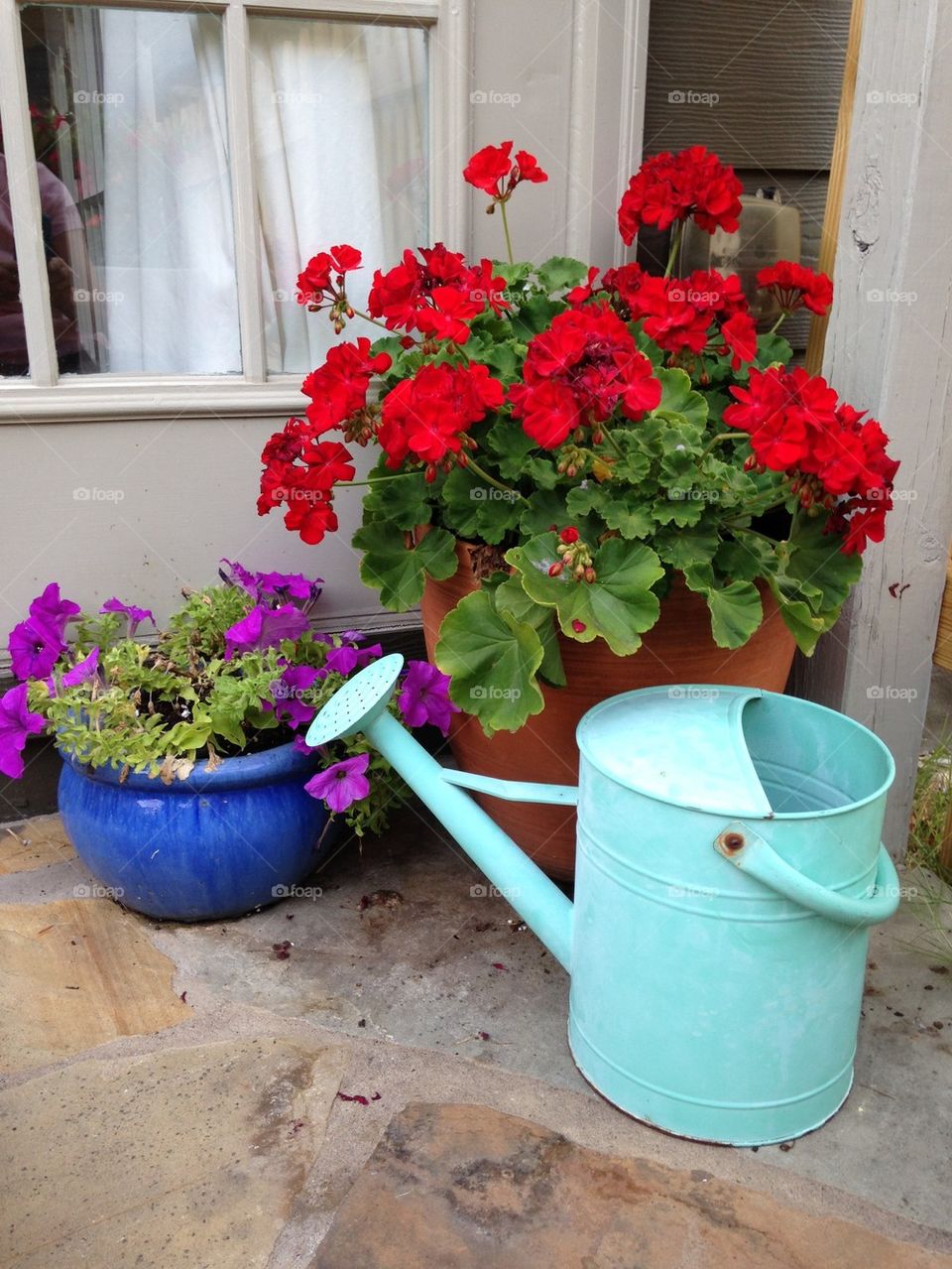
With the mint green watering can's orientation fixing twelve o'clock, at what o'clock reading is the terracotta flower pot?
The terracotta flower pot is roughly at 2 o'clock from the mint green watering can.

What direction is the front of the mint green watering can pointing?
to the viewer's left

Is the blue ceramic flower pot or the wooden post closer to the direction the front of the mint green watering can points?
the blue ceramic flower pot

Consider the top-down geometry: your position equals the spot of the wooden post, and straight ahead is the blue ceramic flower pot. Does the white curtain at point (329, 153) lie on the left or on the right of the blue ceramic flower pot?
right

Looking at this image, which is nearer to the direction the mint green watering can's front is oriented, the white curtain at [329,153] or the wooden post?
the white curtain

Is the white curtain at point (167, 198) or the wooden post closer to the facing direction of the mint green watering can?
the white curtain

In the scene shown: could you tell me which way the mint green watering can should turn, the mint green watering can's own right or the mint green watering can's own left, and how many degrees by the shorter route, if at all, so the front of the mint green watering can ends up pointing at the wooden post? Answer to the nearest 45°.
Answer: approximately 90° to the mint green watering can's own right

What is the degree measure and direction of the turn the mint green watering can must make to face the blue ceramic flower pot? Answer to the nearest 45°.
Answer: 0° — it already faces it

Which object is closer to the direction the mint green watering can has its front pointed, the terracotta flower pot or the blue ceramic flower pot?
the blue ceramic flower pot
